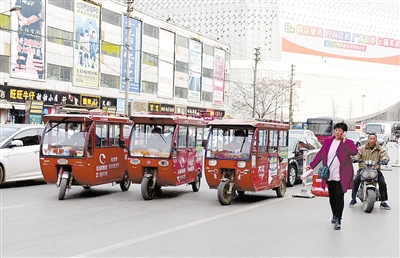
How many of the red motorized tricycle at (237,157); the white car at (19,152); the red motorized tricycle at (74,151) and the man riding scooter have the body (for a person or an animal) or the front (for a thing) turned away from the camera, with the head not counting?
0

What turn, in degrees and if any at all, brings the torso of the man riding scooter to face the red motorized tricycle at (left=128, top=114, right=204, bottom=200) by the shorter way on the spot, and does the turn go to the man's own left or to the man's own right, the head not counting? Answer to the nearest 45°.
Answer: approximately 90° to the man's own right

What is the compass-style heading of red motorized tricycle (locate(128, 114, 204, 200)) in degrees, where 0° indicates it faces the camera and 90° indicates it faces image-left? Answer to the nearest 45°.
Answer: approximately 45°

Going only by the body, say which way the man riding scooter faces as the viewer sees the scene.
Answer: toward the camera

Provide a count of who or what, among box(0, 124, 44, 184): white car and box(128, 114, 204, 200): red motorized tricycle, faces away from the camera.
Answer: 0

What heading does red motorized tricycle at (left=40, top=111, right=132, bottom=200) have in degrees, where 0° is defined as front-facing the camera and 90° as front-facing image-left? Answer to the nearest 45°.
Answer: approximately 45°

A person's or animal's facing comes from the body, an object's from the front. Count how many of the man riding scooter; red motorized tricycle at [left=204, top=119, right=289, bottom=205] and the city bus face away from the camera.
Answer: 0

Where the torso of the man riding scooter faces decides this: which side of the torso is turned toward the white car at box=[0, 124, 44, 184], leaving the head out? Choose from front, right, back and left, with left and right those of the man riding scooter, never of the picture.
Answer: right

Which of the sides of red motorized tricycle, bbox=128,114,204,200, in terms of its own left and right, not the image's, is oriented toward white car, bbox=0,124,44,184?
right

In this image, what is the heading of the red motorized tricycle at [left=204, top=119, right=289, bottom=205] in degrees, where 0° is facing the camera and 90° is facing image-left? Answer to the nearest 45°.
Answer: approximately 45°

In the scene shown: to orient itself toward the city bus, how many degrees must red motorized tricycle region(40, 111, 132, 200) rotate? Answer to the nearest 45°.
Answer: approximately 180°

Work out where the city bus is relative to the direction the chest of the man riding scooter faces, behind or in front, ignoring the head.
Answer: behind
